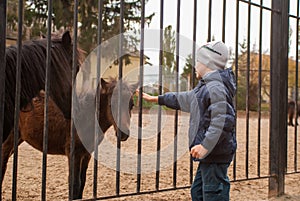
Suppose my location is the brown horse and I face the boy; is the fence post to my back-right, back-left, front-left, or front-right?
front-left

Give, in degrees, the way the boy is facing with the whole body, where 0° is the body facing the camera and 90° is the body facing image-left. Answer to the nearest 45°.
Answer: approximately 90°

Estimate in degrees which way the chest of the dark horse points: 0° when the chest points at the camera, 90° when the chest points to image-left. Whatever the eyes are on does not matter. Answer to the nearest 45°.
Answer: approximately 270°

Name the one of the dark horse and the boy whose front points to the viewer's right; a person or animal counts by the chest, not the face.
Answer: the dark horse

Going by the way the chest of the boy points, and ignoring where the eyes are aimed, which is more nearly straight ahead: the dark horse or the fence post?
the dark horse

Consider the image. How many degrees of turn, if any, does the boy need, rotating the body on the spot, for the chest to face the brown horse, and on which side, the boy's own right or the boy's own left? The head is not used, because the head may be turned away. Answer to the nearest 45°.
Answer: approximately 45° to the boy's own right

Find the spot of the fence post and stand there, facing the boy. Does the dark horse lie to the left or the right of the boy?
right

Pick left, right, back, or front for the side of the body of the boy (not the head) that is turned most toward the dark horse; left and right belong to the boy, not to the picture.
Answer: front

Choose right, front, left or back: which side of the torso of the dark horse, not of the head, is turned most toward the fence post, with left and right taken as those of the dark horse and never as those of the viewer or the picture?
front

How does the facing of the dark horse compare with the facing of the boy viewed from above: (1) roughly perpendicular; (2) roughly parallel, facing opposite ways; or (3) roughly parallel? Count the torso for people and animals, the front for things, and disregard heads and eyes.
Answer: roughly parallel, facing opposite ways

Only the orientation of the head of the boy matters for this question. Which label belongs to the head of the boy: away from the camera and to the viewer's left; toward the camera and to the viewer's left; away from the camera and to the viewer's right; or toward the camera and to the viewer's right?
away from the camera and to the viewer's left

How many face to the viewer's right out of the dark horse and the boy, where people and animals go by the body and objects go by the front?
1
